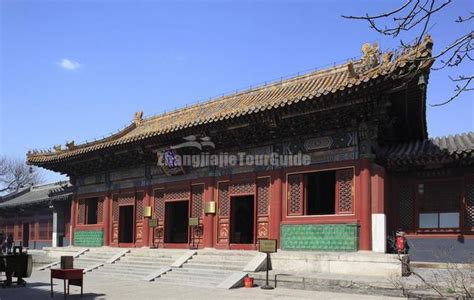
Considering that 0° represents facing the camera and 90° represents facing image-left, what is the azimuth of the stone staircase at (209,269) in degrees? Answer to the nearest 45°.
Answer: approximately 45°

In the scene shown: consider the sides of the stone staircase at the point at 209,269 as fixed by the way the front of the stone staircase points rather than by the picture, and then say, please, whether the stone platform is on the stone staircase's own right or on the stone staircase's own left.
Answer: on the stone staircase's own left

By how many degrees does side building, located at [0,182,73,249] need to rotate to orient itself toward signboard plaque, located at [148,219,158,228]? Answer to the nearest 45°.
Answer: approximately 45° to its left

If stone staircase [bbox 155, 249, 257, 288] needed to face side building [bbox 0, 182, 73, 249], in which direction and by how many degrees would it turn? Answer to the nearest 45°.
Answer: approximately 90° to its right

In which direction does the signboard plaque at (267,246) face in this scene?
toward the camera

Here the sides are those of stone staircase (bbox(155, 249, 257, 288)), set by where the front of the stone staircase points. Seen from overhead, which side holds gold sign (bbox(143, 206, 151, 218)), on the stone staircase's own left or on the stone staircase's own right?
on the stone staircase's own right

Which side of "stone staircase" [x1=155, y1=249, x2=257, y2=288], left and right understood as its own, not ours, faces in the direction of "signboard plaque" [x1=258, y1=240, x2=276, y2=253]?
left

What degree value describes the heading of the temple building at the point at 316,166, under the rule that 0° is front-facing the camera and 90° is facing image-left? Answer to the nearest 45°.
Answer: approximately 45°

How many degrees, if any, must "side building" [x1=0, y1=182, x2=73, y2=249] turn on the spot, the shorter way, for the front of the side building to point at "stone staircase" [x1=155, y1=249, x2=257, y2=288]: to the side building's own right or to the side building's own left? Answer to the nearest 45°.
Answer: approximately 45° to the side building's own left
